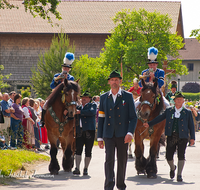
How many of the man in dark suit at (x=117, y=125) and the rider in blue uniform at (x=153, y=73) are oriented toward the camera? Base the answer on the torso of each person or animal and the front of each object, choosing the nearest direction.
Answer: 2

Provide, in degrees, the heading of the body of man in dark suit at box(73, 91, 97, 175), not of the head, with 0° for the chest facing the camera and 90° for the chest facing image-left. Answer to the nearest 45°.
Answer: approximately 45°

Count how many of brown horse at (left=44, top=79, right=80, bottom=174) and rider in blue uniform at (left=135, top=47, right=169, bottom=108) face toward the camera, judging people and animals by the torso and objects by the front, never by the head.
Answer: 2

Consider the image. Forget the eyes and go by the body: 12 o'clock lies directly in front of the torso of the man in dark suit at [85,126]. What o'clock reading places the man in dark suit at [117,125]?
the man in dark suit at [117,125] is roughly at 10 o'clock from the man in dark suit at [85,126].

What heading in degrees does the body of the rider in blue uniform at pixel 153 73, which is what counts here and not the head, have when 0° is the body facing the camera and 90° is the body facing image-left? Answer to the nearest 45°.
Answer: approximately 0°

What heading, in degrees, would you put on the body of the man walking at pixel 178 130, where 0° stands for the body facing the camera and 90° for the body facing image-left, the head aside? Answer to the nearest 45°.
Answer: approximately 0°
